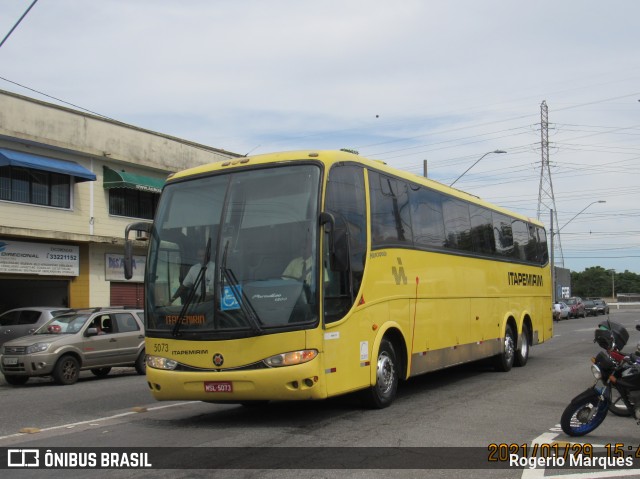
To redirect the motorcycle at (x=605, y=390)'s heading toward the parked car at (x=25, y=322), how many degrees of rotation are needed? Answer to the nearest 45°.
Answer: approximately 90° to its right

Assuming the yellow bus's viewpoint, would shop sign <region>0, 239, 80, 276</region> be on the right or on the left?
on its right

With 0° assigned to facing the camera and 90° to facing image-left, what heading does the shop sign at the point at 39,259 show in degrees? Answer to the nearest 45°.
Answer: approximately 315°

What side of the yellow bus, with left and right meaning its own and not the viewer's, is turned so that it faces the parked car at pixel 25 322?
right

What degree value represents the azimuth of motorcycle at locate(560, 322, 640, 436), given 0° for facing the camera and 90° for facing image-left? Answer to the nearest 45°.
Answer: approximately 45°
